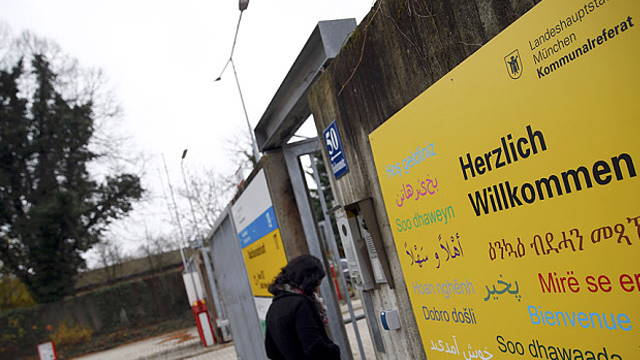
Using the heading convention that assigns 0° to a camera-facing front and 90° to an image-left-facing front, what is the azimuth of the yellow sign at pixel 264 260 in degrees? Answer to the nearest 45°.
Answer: approximately 45°

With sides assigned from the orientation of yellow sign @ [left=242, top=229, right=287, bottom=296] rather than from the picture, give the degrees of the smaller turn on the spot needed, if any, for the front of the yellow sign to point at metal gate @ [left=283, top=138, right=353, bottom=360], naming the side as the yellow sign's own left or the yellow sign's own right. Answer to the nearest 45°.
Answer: approximately 90° to the yellow sign's own left

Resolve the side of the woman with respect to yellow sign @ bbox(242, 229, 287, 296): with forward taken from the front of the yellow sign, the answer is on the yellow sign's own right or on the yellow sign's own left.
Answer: on the yellow sign's own left

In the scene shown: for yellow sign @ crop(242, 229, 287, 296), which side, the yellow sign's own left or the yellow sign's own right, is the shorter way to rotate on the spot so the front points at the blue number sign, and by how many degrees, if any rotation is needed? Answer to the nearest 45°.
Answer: approximately 45° to the yellow sign's own left
